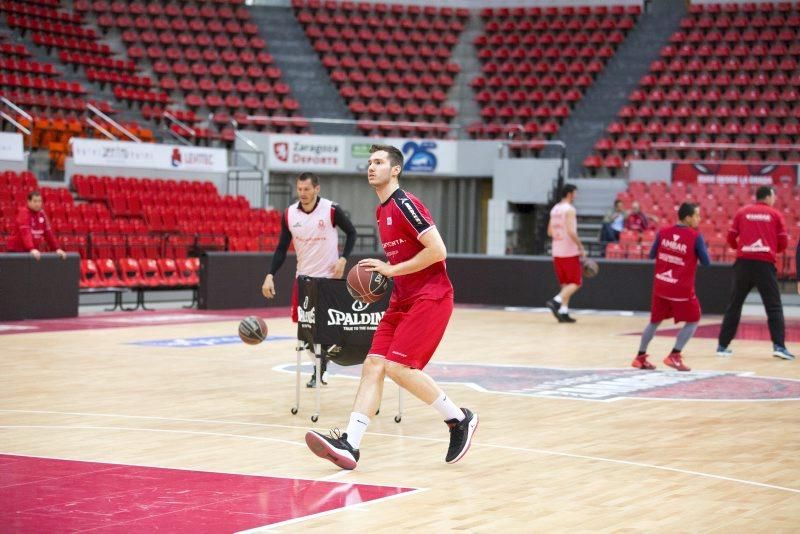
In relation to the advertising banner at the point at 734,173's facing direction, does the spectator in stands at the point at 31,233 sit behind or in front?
in front

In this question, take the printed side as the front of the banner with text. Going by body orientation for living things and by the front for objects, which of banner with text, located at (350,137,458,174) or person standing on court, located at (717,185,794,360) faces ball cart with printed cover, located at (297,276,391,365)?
the banner with text

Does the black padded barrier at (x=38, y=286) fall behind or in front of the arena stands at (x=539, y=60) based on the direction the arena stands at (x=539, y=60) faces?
in front

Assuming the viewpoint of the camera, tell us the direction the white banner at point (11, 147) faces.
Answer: facing the viewer

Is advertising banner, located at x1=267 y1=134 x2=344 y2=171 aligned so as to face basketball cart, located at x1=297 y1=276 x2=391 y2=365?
yes

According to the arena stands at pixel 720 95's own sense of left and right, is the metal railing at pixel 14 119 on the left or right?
on its right

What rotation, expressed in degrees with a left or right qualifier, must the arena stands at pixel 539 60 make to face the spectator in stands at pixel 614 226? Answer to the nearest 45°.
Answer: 0° — it already faces them

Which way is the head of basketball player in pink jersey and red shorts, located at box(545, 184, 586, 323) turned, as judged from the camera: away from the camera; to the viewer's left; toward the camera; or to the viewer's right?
to the viewer's right

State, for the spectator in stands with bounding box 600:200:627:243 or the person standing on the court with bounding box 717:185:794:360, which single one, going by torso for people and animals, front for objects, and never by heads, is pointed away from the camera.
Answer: the person standing on the court with bounding box 717:185:794:360

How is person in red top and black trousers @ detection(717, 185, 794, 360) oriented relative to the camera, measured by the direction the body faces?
away from the camera

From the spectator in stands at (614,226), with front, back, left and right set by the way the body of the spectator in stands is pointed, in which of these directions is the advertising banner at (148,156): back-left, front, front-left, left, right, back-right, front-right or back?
front-right

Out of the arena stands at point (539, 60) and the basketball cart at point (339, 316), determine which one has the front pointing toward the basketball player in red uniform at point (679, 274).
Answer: the arena stands

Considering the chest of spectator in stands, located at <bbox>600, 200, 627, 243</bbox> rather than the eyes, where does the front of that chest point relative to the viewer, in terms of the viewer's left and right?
facing the viewer and to the left of the viewer
